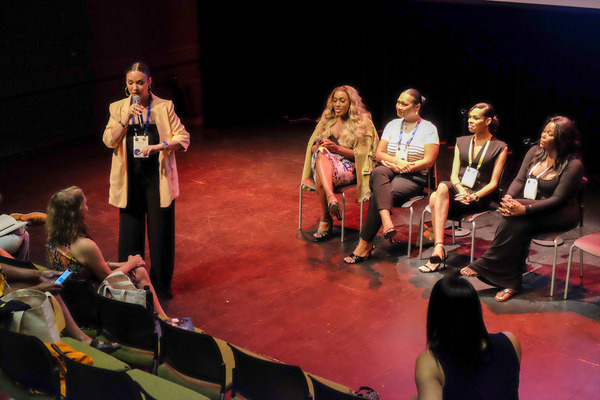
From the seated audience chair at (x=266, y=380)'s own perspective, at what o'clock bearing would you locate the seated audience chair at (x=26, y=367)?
the seated audience chair at (x=26, y=367) is roughly at 8 o'clock from the seated audience chair at (x=266, y=380).

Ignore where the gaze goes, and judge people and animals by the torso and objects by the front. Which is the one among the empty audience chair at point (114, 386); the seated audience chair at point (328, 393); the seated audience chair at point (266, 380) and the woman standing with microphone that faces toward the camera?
the woman standing with microphone

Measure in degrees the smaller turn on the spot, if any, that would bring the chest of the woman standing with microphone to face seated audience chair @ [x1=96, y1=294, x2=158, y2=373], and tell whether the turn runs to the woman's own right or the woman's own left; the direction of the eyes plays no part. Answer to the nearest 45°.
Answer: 0° — they already face it

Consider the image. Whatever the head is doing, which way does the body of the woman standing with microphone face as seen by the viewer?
toward the camera

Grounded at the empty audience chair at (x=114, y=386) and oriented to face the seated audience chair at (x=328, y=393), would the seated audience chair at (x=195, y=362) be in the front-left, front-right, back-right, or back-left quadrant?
front-left

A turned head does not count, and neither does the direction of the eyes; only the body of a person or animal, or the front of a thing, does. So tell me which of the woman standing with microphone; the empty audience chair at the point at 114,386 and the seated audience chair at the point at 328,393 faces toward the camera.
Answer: the woman standing with microphone

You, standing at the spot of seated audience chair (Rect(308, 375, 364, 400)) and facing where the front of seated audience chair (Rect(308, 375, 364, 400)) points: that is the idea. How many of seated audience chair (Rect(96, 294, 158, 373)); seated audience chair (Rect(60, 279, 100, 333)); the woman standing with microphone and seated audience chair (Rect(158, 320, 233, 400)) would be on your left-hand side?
4

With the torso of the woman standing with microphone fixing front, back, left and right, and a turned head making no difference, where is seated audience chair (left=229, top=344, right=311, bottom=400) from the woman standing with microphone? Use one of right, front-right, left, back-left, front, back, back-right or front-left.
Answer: front

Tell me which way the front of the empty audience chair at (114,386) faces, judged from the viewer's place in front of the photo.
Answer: facing away from the viewer and to the right of the viewer

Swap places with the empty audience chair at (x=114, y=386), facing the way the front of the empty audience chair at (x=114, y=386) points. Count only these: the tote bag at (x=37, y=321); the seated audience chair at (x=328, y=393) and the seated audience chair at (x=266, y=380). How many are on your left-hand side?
1

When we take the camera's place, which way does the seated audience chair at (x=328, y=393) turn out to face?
facing away from the viewer and to the right of the viewer

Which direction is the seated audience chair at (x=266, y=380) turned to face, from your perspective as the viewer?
facing away from the viewer and to the right of the viewer

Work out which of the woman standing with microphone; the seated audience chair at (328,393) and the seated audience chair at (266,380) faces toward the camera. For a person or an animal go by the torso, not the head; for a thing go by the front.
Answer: the woman standing with microphone
